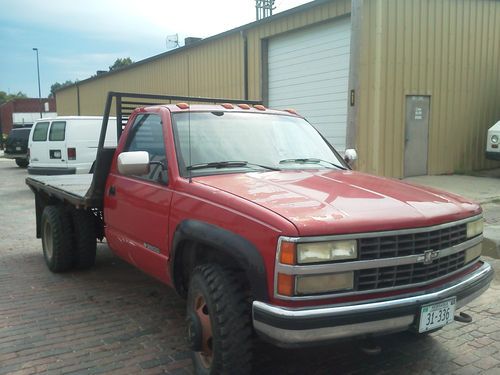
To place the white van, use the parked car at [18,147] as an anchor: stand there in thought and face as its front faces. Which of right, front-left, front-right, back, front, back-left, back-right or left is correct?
back-right

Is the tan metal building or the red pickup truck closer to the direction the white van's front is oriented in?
the tan metal building

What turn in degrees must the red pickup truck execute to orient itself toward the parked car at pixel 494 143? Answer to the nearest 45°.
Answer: approximately 90° to its left

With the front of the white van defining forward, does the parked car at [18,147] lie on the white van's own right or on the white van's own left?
on the white van's own left

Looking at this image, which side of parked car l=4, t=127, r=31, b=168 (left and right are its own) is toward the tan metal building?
right

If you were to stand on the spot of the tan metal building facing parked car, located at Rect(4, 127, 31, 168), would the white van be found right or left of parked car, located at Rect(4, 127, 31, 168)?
left

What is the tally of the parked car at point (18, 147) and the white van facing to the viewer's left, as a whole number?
0

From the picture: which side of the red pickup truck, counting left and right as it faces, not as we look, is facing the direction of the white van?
back

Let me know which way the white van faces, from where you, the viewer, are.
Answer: facing away from the viewer and to the right of the viewer

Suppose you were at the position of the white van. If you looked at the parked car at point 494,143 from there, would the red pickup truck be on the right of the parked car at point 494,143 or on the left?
right

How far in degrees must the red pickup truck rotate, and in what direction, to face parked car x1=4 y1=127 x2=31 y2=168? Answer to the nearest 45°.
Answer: approximately 180°

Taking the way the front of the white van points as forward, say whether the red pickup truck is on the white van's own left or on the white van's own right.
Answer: on the white van's own right

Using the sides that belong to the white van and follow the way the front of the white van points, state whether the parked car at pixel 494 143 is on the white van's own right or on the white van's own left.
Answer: on the white van's own right
